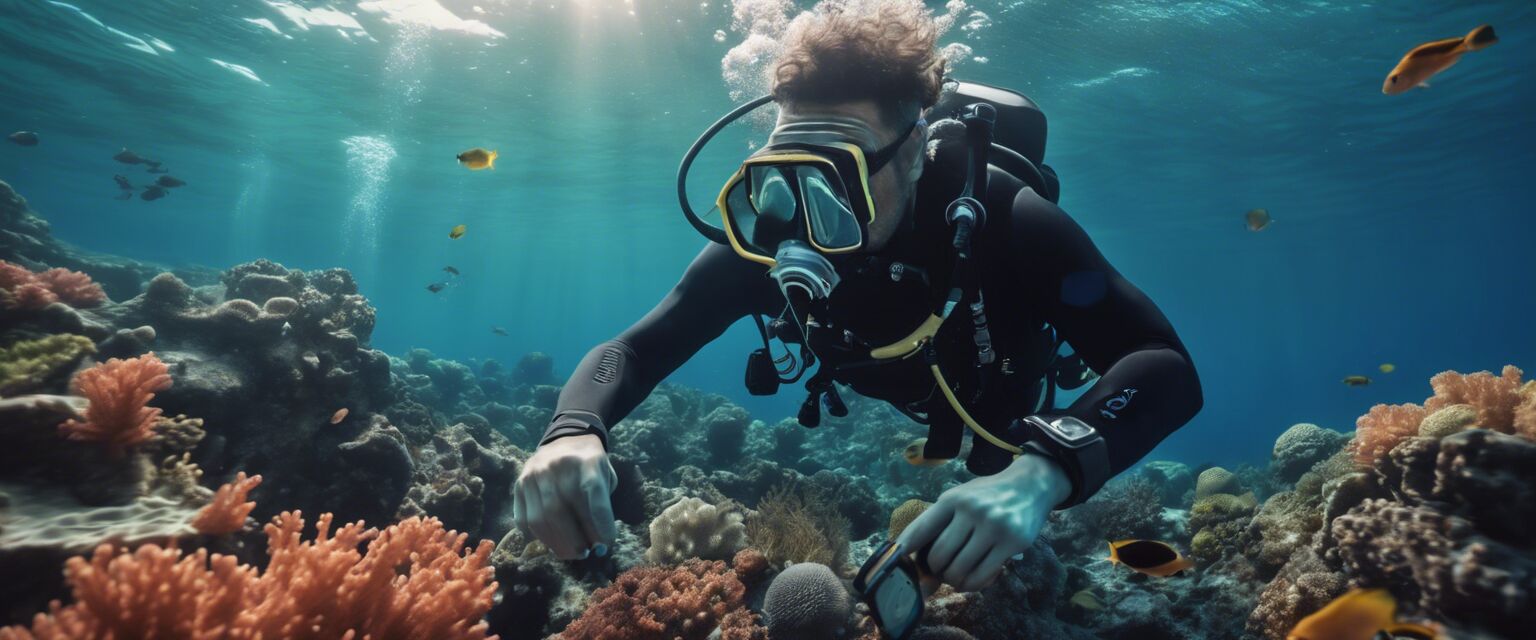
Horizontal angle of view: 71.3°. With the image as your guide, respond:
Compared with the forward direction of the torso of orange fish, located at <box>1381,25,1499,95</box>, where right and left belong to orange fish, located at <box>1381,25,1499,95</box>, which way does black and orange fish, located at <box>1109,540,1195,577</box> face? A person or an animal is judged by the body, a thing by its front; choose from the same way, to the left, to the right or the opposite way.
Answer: the opposite way

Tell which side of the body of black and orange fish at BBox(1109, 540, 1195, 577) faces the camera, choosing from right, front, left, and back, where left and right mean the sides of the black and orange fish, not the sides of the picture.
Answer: right
